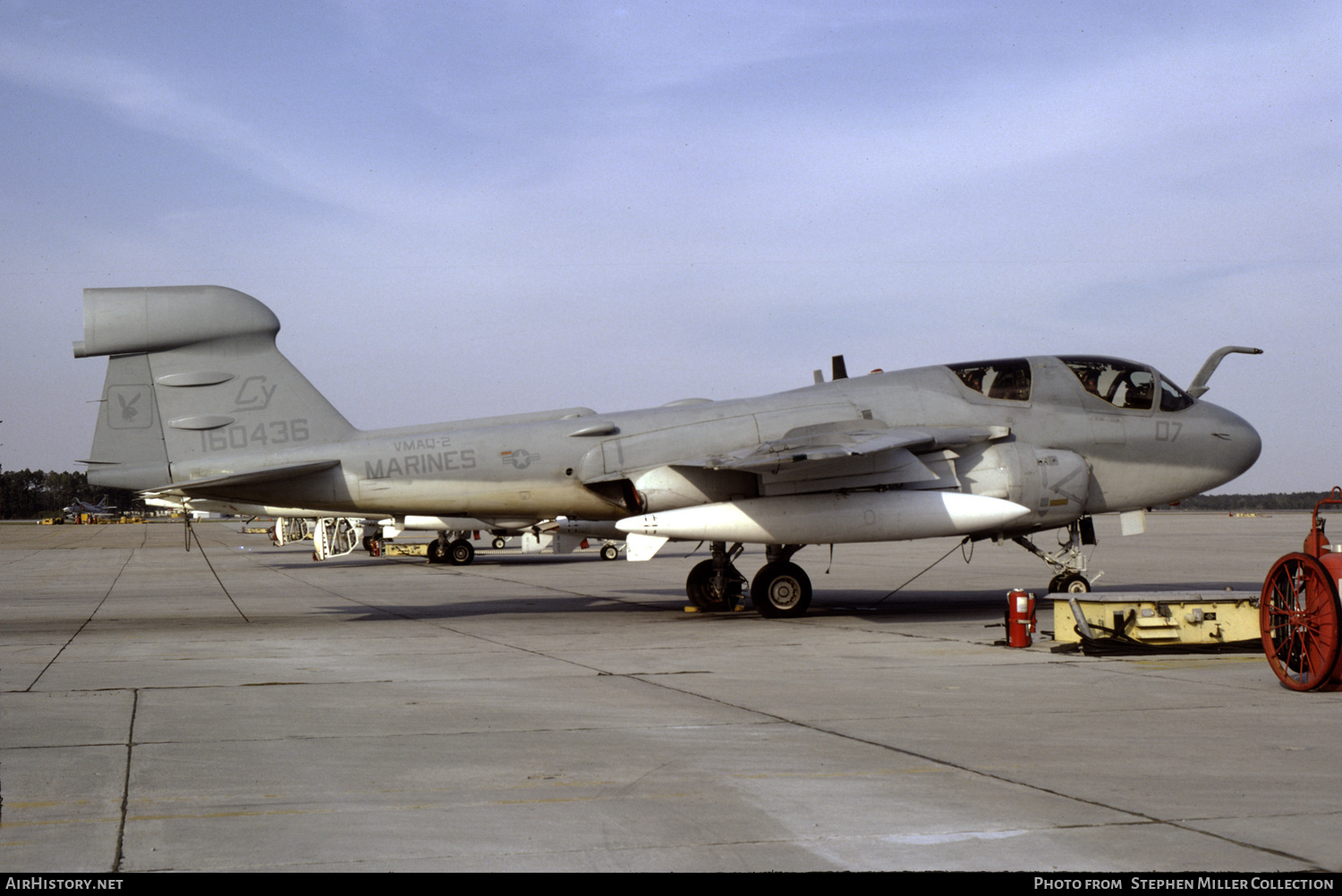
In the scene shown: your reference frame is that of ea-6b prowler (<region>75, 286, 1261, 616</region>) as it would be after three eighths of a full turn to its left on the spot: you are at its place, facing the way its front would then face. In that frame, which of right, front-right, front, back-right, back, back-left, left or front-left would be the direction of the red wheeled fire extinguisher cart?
back

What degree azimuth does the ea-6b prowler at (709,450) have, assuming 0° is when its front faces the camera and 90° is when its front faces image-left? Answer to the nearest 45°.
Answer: approximately 270°

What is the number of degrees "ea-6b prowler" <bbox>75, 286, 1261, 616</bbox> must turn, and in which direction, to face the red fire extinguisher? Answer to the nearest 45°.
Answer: approximately 45° to its right
